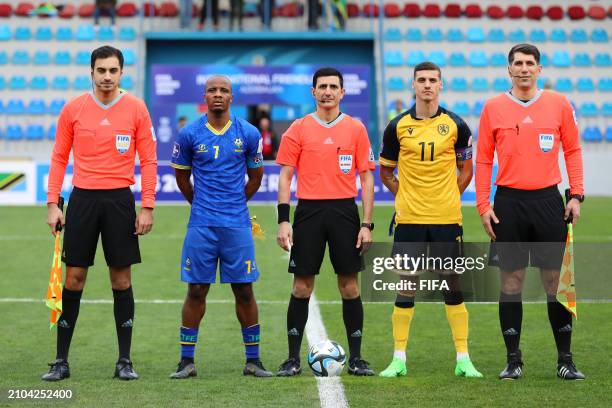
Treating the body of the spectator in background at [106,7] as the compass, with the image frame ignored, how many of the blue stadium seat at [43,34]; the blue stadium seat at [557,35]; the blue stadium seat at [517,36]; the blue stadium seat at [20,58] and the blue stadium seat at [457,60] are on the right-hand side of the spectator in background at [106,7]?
2

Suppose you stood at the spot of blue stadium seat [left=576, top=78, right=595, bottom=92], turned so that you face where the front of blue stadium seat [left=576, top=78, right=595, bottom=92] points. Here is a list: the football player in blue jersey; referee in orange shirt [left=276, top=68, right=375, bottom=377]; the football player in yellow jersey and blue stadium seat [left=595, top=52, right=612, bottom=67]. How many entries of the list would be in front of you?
3

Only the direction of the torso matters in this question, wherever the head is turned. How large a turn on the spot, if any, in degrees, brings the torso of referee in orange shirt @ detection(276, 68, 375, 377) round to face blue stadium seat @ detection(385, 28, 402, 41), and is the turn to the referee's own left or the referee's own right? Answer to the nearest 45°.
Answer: approximately 180°

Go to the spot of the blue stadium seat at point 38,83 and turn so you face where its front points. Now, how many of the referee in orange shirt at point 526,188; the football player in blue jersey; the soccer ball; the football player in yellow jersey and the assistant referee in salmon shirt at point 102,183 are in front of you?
5

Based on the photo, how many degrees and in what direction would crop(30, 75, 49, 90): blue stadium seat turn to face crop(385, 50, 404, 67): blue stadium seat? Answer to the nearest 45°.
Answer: approximately 90° to its left
